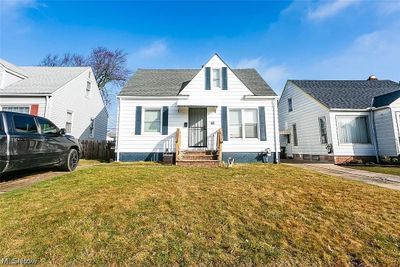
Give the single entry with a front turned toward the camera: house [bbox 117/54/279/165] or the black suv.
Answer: the house

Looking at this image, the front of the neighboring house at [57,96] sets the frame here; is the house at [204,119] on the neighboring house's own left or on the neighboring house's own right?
on the neighboring house's own left

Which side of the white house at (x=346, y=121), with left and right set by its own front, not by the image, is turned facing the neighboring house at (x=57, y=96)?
right

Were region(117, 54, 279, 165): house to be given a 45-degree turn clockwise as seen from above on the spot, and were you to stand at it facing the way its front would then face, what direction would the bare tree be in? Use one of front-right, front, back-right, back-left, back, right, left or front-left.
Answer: right

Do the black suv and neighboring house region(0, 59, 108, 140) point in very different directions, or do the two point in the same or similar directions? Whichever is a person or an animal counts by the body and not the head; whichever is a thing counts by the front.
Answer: very different directions

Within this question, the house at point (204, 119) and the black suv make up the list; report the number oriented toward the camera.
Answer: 1

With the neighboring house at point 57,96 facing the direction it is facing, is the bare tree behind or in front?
behind

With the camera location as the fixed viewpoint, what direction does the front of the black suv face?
facing away from the viewer and to the right of the viewer

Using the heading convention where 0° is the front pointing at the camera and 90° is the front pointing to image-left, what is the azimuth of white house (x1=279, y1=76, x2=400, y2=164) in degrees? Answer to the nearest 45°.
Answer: approximately 315°

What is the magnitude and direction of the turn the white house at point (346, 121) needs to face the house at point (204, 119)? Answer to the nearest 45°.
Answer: approximately 90° to its right

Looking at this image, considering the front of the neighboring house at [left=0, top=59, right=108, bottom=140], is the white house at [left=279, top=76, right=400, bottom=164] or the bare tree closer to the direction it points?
the white house

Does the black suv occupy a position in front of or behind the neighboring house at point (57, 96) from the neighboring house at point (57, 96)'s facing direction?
in front

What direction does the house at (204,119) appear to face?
toward the camera

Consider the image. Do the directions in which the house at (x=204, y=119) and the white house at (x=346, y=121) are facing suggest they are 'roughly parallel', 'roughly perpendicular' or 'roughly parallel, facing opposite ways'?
roughly parallel

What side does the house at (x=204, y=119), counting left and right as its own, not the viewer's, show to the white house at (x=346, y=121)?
left
